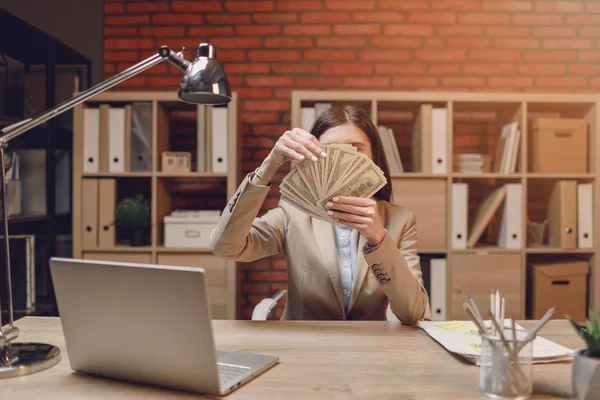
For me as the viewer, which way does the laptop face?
facing away from the viewer and to the right of the viewer

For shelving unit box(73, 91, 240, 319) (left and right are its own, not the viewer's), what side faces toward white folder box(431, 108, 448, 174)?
left

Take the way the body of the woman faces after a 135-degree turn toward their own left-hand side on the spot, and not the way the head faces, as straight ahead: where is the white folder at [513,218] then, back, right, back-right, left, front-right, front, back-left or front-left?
front

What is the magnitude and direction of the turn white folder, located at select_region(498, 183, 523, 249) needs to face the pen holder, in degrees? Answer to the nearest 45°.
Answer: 0° — it already faces it

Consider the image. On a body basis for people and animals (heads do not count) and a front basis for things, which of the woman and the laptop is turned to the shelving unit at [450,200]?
the laptop

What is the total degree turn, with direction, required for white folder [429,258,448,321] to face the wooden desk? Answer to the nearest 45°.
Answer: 0° — it already faces it

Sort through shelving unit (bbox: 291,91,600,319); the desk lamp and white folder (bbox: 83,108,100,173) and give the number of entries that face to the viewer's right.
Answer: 1

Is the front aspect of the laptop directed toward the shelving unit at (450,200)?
yes

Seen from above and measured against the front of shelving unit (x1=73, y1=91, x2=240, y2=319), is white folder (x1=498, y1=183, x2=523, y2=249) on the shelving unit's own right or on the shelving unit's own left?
on the shelving unit's own left

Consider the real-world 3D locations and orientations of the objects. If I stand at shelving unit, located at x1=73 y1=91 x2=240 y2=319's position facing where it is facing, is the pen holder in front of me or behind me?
in front
